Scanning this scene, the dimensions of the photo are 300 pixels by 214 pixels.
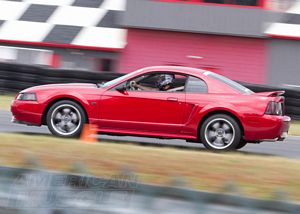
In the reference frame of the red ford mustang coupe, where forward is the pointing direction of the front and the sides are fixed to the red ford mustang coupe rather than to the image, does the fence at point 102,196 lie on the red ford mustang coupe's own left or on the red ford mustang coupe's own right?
on the red ford mustang coupe's own left

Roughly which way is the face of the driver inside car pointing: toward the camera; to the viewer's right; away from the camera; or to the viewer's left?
to the viewer's left

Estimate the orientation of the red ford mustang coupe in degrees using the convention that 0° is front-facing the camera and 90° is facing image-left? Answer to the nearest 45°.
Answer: approximately 90°

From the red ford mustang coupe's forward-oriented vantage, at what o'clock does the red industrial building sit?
The red industrial building is roughly at 3 o'clock from the red ford mustang coupe.
